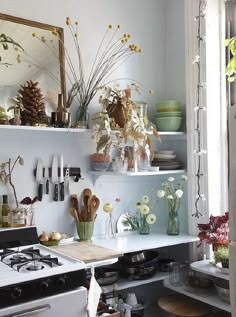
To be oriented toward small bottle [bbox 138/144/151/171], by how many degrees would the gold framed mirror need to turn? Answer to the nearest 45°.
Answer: approximately 45° to its left

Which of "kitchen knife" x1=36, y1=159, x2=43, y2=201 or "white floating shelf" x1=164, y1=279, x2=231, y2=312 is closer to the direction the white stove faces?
the white floating shelf

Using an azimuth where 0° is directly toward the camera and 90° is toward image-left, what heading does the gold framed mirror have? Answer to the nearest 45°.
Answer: approximately 315°

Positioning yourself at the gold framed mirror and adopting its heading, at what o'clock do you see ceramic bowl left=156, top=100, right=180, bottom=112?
The ceramic bowl is roughly at 10 o'clock from the gold framed mirror.

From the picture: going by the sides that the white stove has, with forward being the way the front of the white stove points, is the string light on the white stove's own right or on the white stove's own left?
on the white stove's own left

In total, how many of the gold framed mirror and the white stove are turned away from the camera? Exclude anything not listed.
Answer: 0

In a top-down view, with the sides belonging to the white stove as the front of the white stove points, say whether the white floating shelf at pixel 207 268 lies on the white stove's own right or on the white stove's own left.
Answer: on the white stove's own left

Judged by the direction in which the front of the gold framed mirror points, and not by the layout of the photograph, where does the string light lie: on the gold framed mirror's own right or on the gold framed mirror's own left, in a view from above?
on the gold framed mirror's own left

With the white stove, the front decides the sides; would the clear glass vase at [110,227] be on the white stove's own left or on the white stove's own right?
on the white stove's own left

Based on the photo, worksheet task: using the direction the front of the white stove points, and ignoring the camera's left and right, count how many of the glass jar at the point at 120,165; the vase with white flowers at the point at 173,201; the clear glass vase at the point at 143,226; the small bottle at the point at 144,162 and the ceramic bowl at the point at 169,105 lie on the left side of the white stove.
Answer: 5

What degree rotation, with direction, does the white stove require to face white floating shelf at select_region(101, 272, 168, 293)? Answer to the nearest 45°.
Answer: approximately 90° to its left

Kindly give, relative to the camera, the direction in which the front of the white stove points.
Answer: facing the viewer and to the right of the viewer

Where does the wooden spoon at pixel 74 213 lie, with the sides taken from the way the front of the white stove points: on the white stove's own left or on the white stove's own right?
on the white stove's own left

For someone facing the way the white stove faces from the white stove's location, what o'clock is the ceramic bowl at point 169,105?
The ceramic bowl is roughly at 9 o'clock from the white stove.

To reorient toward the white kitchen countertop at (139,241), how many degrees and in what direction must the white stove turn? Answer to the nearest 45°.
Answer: approximately 90° to its left
